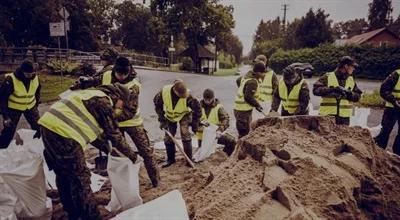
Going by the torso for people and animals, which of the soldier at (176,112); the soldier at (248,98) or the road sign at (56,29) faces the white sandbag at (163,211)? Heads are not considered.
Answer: the soldier at (176,112)

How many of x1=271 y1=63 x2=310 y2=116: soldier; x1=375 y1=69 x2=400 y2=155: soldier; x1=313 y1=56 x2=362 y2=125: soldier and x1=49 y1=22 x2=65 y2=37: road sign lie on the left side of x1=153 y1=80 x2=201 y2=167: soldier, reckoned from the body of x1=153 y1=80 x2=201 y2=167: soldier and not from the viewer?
3
